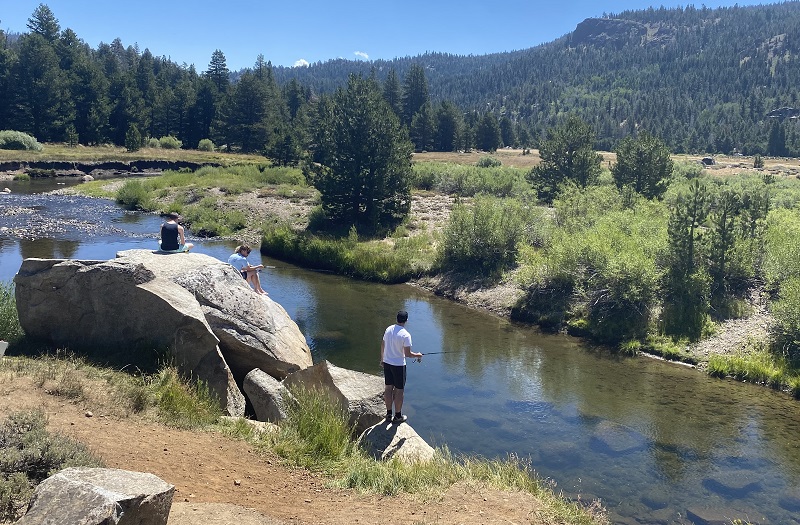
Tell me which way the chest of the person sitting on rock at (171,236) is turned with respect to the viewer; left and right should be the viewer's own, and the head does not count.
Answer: facing away from the viewer and to the right of the viewer

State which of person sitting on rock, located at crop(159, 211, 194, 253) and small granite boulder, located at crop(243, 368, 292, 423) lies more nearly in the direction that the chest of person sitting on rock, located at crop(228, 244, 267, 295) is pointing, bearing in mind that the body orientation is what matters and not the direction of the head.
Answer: the small granite boulder

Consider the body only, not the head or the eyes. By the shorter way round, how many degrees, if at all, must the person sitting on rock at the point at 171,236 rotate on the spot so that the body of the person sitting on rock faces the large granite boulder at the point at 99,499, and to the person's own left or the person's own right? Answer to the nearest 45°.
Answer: approximately 135° to the person's own right

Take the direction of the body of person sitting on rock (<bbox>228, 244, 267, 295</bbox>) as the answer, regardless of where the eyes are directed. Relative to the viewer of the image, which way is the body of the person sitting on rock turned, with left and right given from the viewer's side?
facing to the right of the viewer

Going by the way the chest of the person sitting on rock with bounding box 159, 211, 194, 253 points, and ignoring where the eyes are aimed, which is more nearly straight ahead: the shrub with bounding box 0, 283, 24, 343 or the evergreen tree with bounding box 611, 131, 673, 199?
the evergreen tree

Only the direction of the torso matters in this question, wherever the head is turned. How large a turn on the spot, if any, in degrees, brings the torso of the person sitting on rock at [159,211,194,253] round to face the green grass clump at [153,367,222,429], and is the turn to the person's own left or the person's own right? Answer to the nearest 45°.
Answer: approximately 135° to the person's own right

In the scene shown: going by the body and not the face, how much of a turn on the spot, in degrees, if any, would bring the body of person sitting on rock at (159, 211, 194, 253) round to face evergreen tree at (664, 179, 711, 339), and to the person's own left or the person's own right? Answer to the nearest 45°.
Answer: approximately 45° to the person's own right

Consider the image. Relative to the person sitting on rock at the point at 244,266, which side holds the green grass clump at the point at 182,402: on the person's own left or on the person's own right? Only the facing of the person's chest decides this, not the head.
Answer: on the person's own right

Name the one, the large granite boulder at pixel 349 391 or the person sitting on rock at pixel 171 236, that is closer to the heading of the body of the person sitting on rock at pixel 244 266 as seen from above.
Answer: the large granite boulder
